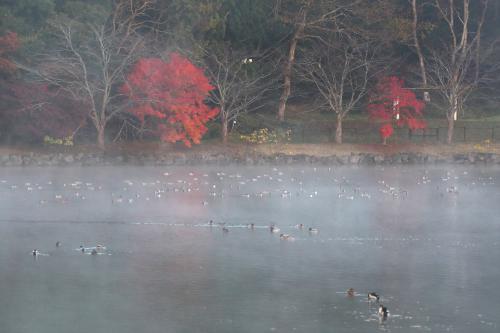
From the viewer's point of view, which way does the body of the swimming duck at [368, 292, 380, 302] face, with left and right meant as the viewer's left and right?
facing to the left of the viewer

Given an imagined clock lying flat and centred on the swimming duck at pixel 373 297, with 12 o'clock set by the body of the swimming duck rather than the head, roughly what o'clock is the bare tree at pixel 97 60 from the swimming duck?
The bare tree is roughly at 2 o'clock from the swimming duck.

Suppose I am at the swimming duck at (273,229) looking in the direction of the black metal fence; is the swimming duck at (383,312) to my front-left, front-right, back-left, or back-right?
back-right

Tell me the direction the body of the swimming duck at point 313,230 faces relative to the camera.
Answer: to the viewer's left

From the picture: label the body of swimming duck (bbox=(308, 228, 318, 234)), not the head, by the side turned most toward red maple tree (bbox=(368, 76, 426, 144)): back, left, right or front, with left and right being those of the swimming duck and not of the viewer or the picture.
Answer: right
